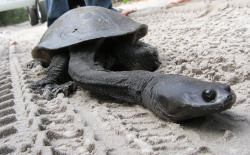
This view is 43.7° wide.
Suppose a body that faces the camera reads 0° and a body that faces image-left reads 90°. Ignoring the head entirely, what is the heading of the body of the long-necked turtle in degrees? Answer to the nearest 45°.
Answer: approximately 315°
